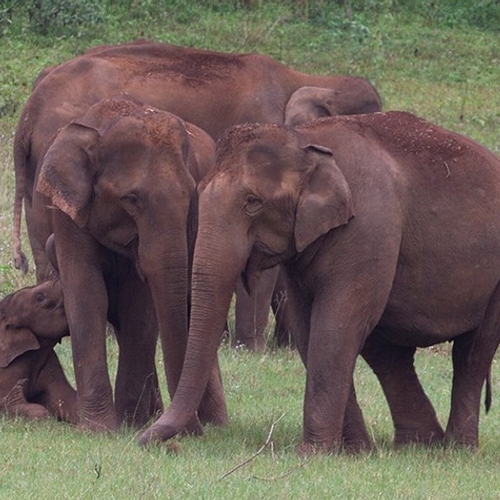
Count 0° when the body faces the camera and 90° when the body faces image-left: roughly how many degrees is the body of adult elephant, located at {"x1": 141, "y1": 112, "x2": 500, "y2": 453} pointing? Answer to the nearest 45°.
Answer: approximately 45°

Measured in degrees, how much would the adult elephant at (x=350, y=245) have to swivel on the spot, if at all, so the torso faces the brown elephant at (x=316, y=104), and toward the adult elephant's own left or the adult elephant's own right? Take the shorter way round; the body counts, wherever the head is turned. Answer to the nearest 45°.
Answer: approximately 135° to the adult elephant's own right

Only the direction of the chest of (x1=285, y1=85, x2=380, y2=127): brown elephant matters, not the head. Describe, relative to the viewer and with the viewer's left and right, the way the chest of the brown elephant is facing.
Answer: facing to the right of the viewer

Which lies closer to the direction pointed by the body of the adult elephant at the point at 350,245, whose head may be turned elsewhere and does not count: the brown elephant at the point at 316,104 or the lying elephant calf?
the lying elephant calf

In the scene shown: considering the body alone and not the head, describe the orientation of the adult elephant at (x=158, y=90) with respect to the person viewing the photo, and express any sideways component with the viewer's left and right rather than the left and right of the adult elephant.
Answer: facing to the right of the viewer

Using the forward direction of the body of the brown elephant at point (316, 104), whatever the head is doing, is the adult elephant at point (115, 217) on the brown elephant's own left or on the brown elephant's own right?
on the brown elephant's own right

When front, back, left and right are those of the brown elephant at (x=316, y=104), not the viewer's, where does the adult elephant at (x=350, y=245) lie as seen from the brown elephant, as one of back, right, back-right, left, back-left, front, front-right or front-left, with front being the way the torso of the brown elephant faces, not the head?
right

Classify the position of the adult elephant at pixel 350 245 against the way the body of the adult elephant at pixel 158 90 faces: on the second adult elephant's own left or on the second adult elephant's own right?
on the second adult elephant's own right
